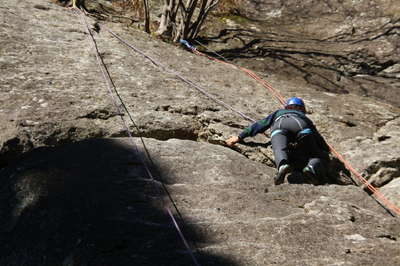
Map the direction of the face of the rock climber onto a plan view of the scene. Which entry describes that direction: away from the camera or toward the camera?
away from the camera

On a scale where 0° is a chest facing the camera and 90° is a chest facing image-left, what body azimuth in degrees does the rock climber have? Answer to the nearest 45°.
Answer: approximately 180°
